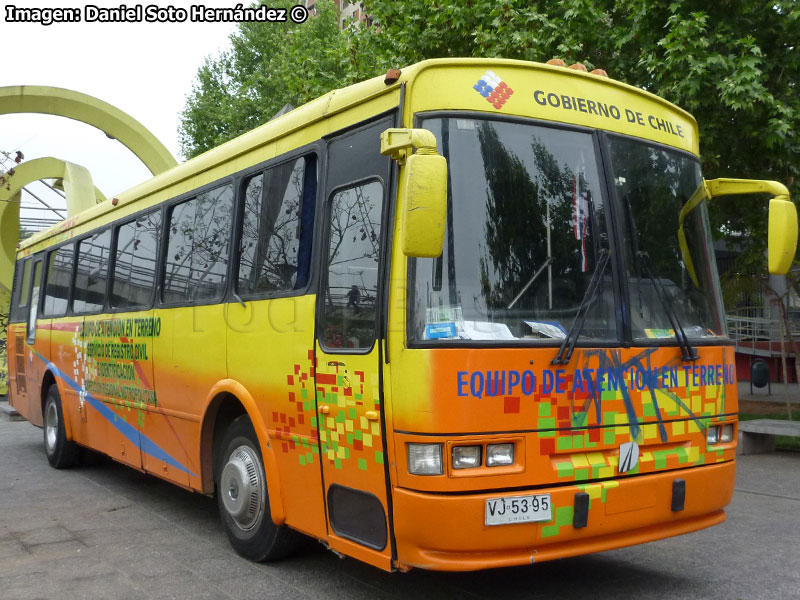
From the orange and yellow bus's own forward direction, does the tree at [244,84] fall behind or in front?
behind

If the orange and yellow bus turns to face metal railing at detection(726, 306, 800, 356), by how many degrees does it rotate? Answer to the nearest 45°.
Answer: approximately 90° to its left

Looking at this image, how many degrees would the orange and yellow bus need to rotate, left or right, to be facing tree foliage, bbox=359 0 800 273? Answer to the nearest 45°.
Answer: approximately 90° to its left

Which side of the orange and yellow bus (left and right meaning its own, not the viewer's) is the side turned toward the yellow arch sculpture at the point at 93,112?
back

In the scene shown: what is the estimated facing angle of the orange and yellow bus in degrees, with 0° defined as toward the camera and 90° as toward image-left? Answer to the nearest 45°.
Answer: approximately 315°
